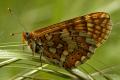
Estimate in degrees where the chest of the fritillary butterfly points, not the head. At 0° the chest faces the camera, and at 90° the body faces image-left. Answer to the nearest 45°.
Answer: approximately 90°
